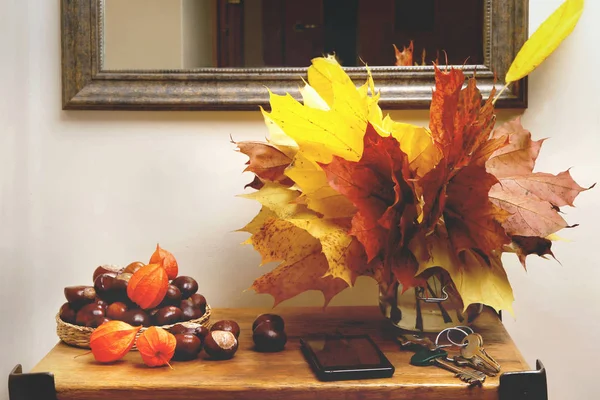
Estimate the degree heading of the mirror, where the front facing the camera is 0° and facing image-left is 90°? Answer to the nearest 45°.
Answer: approximately 0°
